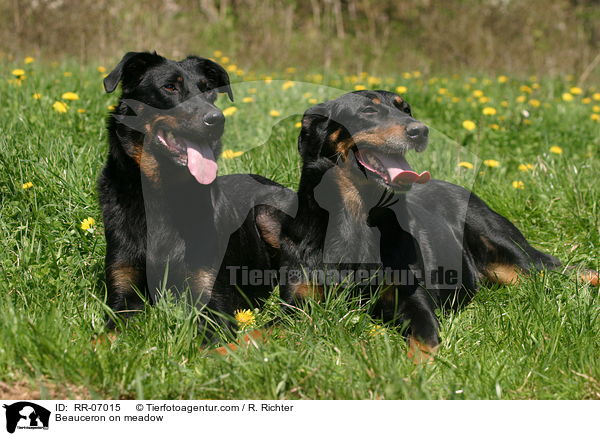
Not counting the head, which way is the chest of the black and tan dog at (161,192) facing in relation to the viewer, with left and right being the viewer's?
facing the viewer and to the left of the viewer

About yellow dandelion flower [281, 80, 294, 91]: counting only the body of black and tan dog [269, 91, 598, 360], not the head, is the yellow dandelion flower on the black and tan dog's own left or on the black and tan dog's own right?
on the black and tan dog's own right

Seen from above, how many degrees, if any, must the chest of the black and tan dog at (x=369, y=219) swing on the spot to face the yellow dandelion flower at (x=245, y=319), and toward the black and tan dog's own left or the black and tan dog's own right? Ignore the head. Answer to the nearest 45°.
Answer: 0° — it already faces it

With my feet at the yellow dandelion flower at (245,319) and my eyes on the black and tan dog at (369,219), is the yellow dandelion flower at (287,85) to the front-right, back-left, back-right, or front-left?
front-left

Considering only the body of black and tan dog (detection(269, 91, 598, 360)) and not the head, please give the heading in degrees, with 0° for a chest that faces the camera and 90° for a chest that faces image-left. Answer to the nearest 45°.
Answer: approximately 45°

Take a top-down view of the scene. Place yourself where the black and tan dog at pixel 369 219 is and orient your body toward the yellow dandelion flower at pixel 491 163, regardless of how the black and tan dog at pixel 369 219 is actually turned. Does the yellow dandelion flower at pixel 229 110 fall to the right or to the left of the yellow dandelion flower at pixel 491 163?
left

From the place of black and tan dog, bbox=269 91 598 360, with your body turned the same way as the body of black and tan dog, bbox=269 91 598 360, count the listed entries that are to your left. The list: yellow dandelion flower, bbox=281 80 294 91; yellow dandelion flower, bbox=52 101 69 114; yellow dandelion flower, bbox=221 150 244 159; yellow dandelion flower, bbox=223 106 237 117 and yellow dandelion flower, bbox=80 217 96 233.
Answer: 0

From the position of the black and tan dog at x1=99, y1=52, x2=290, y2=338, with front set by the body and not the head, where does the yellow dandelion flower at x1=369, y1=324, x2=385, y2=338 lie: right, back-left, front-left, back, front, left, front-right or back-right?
left

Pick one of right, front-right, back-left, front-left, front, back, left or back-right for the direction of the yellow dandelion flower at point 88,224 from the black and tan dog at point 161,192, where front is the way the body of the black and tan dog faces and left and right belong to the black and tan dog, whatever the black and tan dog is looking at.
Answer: right

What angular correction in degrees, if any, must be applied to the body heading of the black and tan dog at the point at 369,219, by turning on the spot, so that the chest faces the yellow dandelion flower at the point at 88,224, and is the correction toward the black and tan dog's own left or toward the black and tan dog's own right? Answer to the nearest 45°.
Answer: approximately 45° to the black and tan dog's own right

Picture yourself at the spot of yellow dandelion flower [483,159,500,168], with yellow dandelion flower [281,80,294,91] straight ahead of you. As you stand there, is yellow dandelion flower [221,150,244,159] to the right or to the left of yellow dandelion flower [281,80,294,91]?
left

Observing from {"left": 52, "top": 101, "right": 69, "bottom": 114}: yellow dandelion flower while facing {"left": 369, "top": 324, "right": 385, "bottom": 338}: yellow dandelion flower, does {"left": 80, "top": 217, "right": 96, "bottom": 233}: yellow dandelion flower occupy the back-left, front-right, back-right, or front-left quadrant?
front-right

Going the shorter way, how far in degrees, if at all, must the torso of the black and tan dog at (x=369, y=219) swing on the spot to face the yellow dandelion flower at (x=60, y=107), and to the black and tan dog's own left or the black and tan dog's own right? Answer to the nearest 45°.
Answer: approximately 90° to the black and tan dog's own right

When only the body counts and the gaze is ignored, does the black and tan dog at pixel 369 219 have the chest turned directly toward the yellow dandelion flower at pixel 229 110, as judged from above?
no

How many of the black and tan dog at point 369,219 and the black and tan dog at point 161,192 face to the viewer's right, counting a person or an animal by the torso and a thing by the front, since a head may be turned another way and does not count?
0

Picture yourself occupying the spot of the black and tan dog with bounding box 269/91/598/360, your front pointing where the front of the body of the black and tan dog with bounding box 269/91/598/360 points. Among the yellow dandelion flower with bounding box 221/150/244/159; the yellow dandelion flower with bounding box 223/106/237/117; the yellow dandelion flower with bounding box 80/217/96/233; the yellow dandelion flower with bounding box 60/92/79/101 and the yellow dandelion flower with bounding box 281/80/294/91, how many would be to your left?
0
